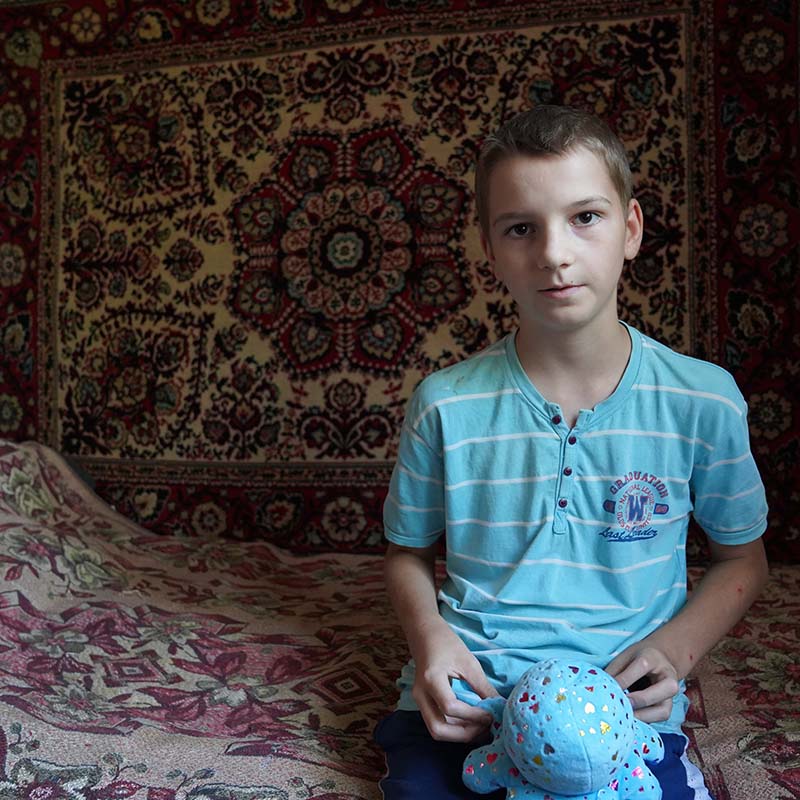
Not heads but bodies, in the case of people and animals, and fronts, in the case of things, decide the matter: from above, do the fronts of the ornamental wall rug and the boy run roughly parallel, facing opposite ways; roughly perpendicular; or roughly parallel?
roughly parallel

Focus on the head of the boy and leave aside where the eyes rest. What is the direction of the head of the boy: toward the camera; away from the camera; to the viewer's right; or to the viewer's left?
toward the camera

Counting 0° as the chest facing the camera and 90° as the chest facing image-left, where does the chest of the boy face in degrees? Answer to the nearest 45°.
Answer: approximately 0°

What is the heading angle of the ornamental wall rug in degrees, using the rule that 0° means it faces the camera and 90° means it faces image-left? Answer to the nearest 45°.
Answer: approximately 0°

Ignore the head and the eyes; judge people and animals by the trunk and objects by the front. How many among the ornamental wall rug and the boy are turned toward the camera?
2

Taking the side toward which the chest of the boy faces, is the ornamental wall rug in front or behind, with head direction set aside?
behind

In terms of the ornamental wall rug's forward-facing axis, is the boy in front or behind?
in front
